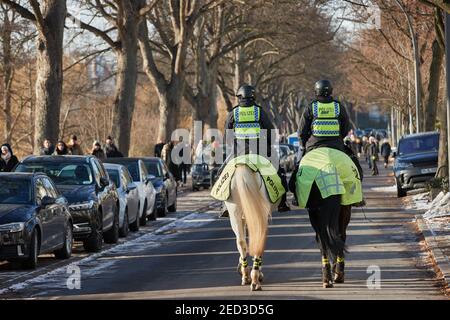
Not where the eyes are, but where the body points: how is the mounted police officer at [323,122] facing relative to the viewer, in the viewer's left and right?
facing away from the viewer

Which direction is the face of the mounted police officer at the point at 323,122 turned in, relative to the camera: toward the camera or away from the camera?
away from the camera

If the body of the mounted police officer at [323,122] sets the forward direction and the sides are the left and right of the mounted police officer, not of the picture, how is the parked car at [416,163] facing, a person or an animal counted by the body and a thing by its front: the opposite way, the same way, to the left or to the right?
the opposite way

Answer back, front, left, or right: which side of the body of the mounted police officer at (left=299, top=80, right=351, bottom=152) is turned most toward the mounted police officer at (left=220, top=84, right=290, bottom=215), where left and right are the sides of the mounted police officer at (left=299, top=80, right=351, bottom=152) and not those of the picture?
left

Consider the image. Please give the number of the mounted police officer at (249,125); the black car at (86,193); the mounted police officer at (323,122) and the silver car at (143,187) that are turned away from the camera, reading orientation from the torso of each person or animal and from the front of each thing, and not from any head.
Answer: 2

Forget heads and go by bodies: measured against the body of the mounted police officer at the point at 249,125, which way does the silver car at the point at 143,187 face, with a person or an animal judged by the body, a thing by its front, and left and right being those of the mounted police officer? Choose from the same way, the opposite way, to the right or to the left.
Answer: the opposite way

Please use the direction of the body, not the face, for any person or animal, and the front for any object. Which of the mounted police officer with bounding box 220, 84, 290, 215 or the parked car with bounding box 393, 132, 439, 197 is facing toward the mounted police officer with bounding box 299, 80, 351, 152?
the parked car

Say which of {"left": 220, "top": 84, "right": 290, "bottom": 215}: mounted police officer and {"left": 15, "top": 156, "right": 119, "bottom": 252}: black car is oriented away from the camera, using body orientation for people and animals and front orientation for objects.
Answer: the mounted police officer

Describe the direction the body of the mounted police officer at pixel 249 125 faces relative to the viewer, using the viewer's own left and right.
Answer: facing away from the viewer

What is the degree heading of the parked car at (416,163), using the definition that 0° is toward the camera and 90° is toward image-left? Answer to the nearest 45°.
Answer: approximately 0°

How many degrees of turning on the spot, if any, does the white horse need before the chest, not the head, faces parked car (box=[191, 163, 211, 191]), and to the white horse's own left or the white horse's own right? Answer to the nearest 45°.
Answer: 0° — it already faces it

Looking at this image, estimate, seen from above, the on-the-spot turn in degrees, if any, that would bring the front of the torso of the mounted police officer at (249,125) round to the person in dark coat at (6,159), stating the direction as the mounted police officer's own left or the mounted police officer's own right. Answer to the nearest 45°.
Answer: approximately 45° to the mounted police officer's own left

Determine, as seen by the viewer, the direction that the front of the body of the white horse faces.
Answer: away from the camera
